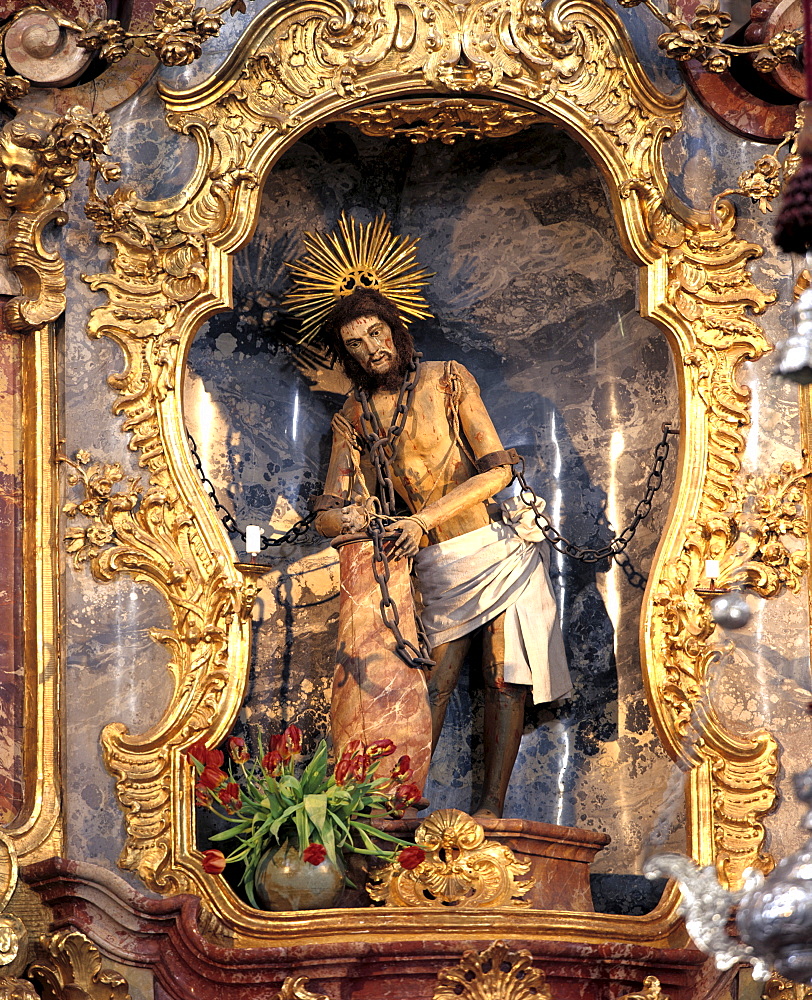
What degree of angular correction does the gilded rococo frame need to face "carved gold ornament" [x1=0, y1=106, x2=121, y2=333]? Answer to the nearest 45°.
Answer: approximately 45° to its right

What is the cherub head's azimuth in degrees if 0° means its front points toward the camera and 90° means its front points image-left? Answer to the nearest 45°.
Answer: approximately 45°

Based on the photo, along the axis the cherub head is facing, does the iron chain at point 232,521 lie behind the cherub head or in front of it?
behind

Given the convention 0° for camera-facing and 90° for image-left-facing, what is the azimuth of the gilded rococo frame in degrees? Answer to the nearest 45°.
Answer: approximately 0°

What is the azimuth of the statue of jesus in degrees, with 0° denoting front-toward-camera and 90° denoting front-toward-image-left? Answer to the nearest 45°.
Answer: approximately 45°
